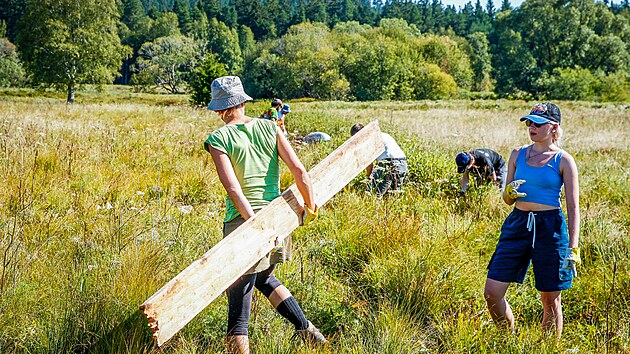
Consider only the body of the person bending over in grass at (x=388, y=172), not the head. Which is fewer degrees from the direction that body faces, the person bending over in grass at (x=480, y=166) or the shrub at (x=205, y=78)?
the shrub

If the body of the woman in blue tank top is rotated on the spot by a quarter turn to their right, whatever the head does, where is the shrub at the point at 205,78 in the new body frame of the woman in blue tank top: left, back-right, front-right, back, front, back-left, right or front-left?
front

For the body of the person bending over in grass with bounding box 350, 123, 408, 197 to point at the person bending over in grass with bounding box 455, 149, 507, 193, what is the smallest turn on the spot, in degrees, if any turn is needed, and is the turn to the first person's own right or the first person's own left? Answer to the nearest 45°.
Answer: approximately 135° to the first person's own right

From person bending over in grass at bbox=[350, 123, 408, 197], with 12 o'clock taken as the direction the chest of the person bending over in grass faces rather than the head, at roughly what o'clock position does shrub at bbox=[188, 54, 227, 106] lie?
The shrub is roughly at 2 o'clock from the person bending over in grass.

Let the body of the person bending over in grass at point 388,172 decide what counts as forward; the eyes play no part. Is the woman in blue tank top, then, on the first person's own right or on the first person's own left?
on the first person's own left

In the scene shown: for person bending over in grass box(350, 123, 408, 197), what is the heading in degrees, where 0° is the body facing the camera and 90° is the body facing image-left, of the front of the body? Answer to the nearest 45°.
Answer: approximately 90°

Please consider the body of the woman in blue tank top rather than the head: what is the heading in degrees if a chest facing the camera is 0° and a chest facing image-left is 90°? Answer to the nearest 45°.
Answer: approximately 45°

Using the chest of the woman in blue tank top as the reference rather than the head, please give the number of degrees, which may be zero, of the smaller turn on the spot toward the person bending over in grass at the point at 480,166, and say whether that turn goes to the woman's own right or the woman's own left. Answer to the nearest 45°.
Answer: approximately 135° to the woman's own right
